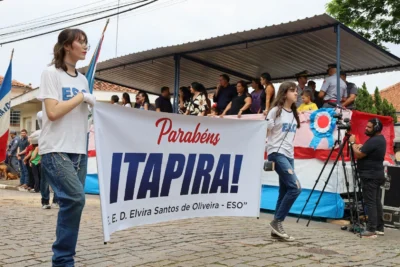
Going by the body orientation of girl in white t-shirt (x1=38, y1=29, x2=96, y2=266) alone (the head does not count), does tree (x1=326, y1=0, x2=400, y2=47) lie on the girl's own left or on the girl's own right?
on the girl's own left

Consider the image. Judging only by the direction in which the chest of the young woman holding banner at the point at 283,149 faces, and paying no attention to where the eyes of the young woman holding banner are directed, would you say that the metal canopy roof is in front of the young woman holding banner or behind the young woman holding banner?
behind

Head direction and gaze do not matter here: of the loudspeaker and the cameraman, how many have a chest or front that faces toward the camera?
1

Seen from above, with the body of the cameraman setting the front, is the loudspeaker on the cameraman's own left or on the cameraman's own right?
on the cameraman's own right

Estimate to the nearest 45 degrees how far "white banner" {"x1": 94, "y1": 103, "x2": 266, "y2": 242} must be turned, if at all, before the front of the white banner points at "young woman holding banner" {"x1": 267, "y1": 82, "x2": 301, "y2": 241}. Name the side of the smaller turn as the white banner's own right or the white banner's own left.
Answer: approximately 90° to the white banner's own left

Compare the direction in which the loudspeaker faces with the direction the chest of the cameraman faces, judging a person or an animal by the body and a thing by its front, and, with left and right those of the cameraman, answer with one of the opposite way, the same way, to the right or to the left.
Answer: to the left

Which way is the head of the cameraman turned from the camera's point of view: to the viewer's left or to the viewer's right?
to the viewer's left

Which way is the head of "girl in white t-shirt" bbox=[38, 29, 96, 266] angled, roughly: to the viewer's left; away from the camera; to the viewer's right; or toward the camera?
to the viewer's right

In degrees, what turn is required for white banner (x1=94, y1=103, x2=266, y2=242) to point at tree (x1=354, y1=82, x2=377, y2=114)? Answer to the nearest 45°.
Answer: approximately 90° to its left

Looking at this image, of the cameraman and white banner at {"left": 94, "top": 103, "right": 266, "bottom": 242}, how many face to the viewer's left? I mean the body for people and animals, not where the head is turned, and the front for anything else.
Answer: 1

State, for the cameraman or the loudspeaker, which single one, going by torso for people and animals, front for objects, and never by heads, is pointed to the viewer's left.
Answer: the cameraman

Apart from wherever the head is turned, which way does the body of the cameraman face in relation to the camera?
to the viewer's left

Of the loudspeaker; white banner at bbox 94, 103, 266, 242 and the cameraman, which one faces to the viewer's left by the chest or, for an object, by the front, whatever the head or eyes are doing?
the cameraman

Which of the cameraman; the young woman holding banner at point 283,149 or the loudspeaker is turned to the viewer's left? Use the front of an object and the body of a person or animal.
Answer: the cameraman

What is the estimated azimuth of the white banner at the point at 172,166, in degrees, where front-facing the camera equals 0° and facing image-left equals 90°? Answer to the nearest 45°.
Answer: approximately 315°
